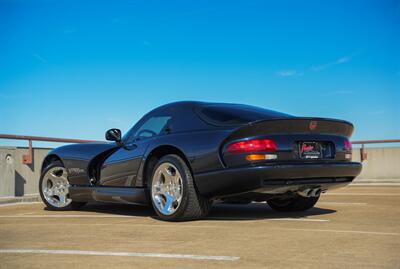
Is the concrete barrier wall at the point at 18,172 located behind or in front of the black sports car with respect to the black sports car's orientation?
in front

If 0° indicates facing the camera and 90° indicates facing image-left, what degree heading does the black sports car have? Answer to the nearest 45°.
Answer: approximately 135°

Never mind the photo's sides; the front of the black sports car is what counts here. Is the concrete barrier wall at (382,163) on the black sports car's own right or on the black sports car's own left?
on the black sports car's own right
